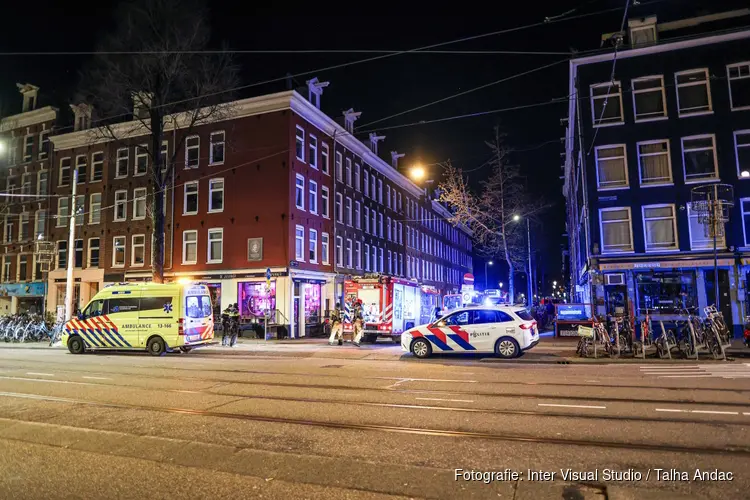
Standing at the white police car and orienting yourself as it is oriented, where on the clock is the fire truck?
The fire truck is roughly at 2 o'clock from the white police car.

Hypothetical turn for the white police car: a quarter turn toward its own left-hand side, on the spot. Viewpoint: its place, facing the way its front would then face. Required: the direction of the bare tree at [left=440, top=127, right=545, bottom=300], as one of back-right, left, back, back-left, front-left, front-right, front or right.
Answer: back

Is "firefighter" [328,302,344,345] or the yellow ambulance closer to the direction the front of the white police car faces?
the yellow ambulance

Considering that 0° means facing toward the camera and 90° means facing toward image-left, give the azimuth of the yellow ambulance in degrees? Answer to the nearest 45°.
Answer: approximately 135°

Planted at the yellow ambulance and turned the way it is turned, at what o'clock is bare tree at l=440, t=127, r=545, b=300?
The bare tree is roughly at 4 o'clock from the yellow ambulance.

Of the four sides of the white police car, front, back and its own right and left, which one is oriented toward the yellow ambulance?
front

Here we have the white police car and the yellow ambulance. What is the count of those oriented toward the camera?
0

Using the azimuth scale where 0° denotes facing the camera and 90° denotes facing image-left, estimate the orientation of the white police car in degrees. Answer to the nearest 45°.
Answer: approximately 90°

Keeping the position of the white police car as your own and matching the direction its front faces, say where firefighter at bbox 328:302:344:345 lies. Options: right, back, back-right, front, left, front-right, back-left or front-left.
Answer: front-right

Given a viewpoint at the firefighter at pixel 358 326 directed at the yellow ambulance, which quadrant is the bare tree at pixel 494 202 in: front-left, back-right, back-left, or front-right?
back-right
